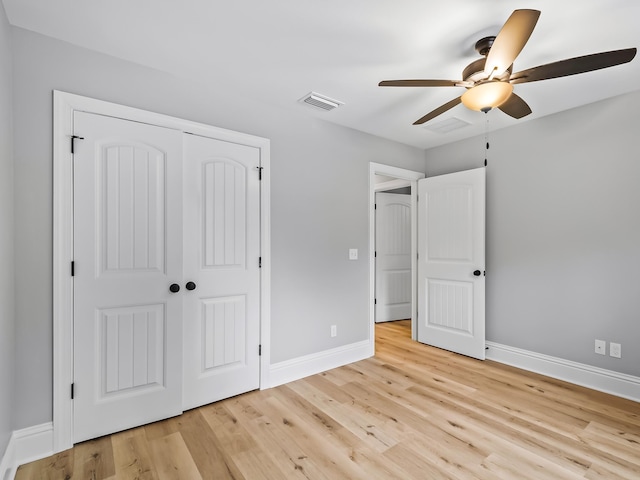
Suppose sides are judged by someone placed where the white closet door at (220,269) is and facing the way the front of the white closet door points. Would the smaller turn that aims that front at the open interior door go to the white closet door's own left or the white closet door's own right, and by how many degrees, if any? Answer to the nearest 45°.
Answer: approximately 45° to the white closet door's own left

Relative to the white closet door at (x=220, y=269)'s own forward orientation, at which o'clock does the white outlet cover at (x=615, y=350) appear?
The white outlet cover is roughly at 11 o'clock from the white closet door.

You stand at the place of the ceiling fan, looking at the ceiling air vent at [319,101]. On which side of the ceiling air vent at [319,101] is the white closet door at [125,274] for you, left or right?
left

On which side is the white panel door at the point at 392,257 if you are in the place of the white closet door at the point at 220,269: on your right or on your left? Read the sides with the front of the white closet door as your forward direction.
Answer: on your left

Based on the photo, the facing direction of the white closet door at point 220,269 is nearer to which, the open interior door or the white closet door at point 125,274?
the open interior door

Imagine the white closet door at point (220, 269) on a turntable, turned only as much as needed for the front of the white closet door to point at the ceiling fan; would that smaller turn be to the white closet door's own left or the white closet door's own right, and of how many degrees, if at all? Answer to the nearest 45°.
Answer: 0° — it already faces it

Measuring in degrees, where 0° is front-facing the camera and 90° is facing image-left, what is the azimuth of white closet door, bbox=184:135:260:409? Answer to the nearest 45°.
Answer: approximately 315°

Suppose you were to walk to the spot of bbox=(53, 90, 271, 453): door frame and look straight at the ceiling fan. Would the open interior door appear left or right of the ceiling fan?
left
